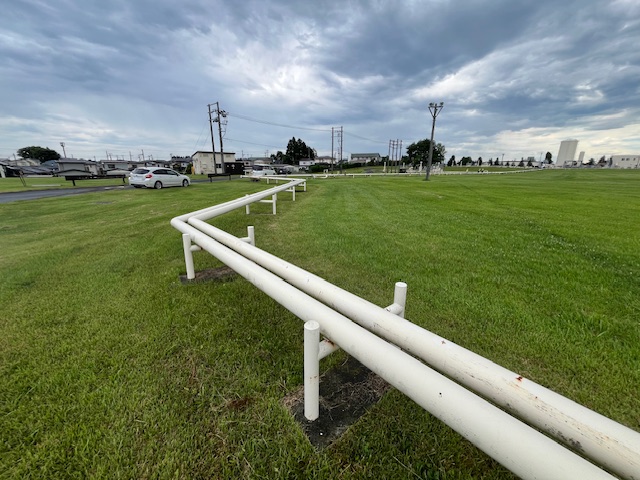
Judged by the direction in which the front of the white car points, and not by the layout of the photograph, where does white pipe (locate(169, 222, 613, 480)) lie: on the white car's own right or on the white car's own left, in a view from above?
on the white car's own right

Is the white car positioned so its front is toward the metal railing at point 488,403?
no

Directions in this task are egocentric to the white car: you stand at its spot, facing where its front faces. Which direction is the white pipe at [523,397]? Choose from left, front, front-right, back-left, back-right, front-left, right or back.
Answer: back-right

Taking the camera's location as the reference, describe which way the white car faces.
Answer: facing away from the viewer and to the right of the viewer
